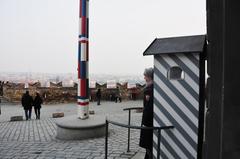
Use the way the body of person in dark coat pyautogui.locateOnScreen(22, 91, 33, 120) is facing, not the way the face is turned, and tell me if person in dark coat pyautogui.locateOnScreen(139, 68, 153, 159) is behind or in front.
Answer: behind

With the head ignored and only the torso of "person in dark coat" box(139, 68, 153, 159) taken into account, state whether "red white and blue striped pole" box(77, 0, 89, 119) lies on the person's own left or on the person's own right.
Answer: on the person's own right

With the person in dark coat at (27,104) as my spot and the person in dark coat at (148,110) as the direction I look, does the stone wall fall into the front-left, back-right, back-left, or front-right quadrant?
back-left

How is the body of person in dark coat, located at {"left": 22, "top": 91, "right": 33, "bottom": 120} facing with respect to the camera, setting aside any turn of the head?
away from the camera

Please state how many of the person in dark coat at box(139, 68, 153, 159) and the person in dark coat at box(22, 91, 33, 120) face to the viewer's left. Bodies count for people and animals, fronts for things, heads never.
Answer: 1

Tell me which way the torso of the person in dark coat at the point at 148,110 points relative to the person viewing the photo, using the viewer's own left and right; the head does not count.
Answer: facing to the left of the viewer
